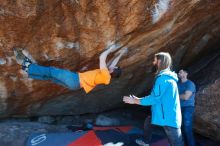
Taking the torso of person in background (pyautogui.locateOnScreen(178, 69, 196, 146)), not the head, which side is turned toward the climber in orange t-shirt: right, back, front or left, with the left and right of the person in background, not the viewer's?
front

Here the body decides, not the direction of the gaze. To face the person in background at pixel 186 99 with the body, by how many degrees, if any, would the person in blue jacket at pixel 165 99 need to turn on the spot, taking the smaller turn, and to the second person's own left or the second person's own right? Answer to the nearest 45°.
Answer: approximately 135° to the second person's own right

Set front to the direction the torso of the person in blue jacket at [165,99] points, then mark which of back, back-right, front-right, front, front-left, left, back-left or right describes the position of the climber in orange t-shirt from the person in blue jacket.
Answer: front

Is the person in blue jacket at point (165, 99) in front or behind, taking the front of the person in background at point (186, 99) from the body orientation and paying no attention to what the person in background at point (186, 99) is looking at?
in front

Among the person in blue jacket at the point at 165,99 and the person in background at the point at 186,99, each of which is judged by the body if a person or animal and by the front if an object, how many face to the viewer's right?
0

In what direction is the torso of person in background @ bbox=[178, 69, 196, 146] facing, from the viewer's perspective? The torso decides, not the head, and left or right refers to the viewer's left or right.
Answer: facing the viewer and to the left of the viewer

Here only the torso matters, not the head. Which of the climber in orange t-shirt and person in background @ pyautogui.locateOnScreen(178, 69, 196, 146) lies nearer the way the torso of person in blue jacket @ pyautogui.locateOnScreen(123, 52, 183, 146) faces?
the climber in orange t-shirt

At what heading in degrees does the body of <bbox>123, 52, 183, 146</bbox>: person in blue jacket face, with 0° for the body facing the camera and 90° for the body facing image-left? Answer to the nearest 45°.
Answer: approximately 90°
